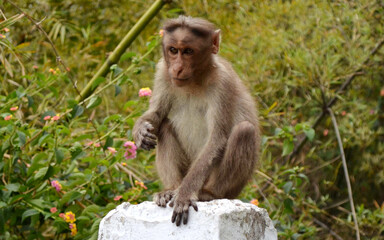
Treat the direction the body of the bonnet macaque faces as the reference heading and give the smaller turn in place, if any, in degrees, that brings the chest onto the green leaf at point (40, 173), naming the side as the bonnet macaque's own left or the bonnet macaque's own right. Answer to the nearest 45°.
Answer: approximately 45° to the bonnet macaque's own right

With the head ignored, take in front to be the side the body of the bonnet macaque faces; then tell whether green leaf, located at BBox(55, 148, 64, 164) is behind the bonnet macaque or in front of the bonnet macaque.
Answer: behind

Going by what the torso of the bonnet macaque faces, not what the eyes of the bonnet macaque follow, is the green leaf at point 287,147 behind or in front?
behind

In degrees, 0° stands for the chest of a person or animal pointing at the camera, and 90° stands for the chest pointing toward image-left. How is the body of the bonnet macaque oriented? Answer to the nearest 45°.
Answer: approximately 45°

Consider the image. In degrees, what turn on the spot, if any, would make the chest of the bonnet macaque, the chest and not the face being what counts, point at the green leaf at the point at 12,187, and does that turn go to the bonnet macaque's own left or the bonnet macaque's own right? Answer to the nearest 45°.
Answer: approximately 45° to the bonnet macaque's own right
